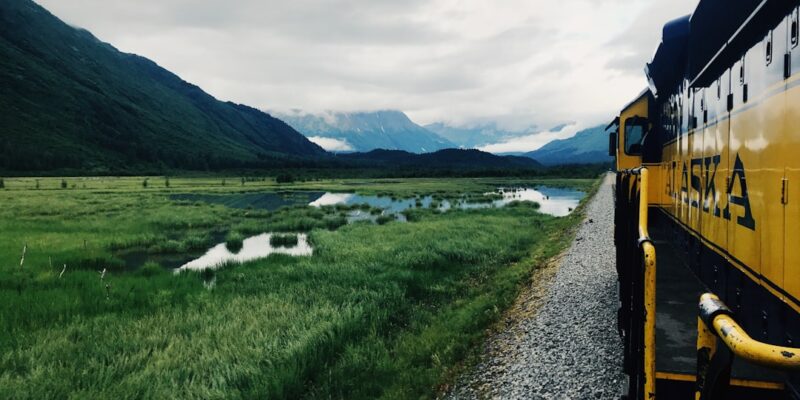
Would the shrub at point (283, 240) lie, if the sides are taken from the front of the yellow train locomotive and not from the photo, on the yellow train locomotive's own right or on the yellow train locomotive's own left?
on the yellow train locomotive's own left

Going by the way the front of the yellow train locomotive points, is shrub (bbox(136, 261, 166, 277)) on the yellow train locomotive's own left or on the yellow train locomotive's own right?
on the yellow train locomotive's own left

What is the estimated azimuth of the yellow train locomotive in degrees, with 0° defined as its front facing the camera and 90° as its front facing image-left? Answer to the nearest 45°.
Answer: approximately 180°

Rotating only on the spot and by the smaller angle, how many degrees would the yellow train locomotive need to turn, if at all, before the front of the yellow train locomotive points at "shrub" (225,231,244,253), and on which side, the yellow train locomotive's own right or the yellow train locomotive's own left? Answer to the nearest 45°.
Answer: approximately 45° to the yellow train locomotive's own left
